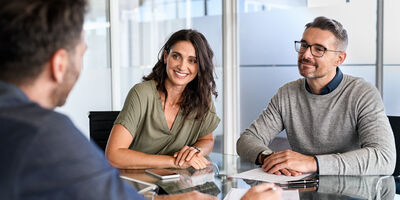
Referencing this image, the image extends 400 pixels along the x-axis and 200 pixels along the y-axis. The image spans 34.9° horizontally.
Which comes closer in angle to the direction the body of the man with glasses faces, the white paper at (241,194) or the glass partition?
the white paper

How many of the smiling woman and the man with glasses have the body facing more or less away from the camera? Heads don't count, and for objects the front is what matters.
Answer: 0

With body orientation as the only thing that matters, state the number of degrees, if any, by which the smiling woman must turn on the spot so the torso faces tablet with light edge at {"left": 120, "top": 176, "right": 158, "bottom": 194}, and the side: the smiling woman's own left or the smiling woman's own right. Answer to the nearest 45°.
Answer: approximately 45° to the smiling woman's own right

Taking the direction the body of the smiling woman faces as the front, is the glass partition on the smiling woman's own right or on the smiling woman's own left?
on the smiling woman's own left

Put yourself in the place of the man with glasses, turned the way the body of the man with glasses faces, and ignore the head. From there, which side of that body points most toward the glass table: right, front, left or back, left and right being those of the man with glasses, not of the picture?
front

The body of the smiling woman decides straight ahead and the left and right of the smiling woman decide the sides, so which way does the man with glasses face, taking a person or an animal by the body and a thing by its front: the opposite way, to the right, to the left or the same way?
to the right

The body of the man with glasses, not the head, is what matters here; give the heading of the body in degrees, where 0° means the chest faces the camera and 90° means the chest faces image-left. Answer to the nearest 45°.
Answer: approximately 45°

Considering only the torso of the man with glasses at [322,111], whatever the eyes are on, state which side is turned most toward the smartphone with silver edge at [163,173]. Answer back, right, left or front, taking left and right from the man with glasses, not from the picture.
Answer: front

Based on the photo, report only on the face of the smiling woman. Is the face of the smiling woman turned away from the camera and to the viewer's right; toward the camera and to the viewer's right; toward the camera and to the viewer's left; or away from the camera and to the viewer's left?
toward the camera and to the viewer's left

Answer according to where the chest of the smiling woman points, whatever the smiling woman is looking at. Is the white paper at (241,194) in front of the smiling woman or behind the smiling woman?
in front
